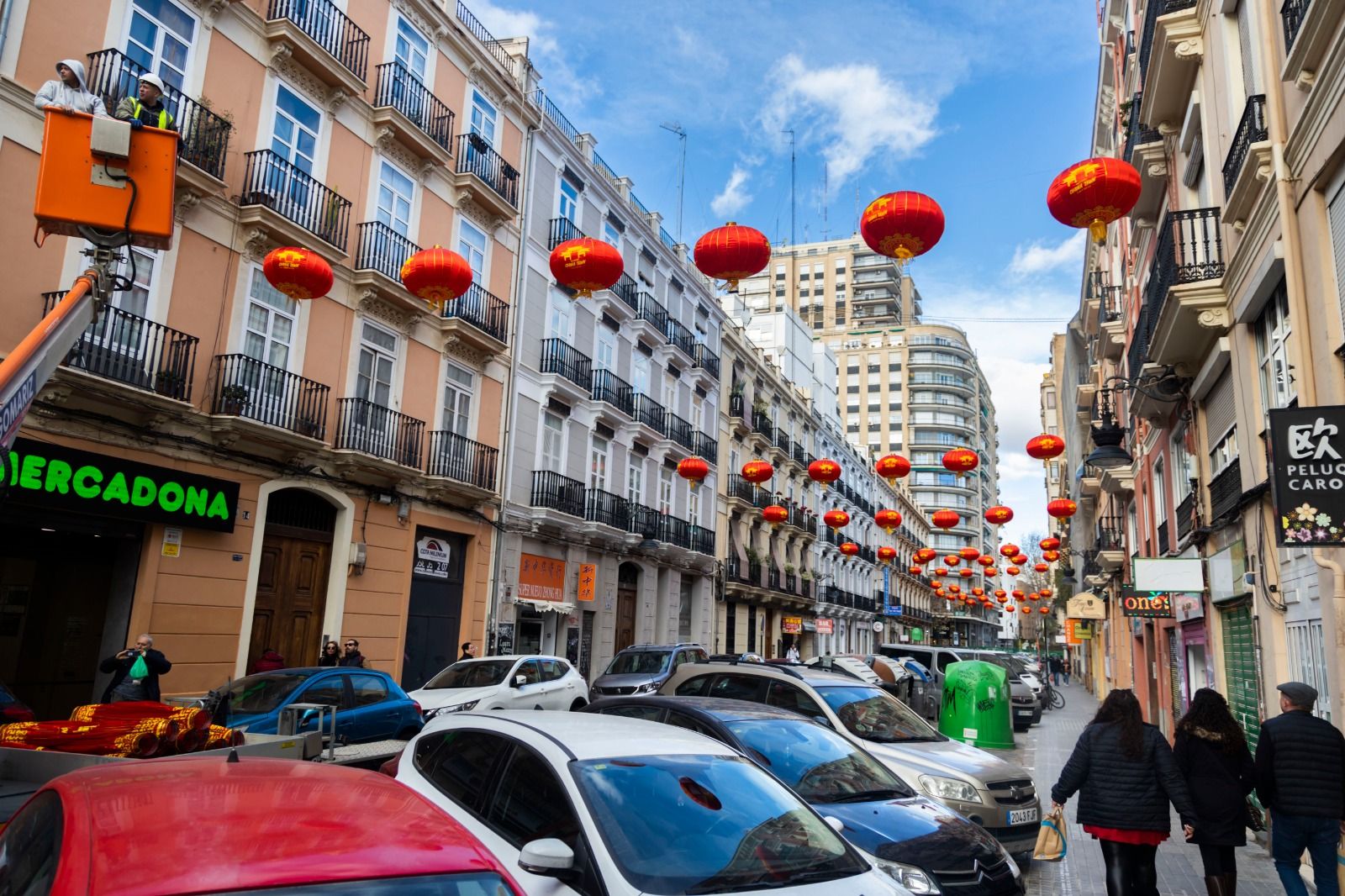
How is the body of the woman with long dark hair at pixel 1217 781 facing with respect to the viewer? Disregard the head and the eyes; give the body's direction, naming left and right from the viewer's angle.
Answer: facing away from the viewer

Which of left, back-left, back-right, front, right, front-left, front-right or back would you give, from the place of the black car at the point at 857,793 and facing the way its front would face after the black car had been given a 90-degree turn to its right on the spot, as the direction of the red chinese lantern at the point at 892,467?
back-right

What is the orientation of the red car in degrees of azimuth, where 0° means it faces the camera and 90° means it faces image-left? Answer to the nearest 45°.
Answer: approximately 315°

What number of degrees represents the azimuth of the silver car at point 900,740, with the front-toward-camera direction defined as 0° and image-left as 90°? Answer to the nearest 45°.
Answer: approximately 315°

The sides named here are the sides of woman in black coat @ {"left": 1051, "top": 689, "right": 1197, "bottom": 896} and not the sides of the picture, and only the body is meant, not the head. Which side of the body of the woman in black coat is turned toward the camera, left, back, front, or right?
back

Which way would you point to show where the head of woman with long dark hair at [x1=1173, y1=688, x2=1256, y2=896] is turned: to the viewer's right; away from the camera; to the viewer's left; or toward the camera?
away from the camera

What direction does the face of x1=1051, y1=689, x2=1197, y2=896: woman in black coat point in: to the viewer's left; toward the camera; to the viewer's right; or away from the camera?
away from the camera

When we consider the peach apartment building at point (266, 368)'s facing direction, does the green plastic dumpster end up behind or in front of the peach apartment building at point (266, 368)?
in front
